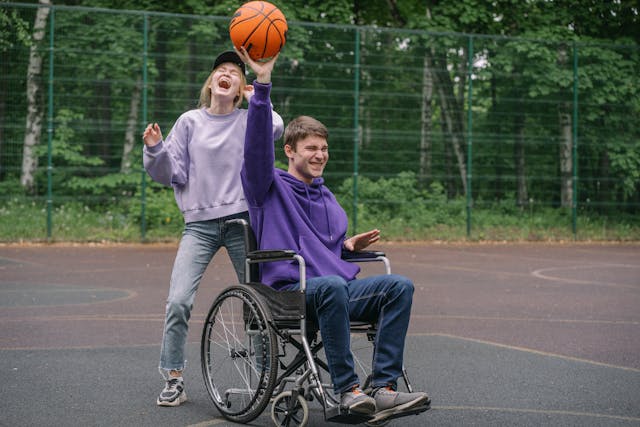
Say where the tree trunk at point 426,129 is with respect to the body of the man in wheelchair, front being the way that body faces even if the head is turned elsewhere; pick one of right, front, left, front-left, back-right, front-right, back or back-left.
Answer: back-left

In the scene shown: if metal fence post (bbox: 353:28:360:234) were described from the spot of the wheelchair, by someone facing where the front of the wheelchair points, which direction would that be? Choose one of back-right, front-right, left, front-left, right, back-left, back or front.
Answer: back-left

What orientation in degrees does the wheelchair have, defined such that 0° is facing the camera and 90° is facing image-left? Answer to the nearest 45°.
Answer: approximately 315°

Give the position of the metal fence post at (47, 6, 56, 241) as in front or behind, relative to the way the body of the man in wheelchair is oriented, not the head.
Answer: behind

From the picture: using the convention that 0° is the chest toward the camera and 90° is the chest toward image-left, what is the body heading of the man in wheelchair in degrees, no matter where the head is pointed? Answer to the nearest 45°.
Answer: approximately 315°

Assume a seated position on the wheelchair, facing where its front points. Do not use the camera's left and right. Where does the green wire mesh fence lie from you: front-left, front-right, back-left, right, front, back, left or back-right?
back-left

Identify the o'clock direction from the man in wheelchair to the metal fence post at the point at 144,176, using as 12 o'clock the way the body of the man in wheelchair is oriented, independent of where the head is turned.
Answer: The metal fence post is roughly at 7 o'clock from the man in wheelchair.

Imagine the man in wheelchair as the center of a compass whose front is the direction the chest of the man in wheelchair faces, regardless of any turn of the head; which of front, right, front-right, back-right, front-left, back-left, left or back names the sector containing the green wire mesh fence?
back-left

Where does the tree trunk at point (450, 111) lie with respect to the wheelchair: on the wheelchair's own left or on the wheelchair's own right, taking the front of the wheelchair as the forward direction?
on the wheelchair's own left

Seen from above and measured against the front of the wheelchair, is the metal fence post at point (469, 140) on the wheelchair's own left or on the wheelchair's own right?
on the wheelchair's own left
